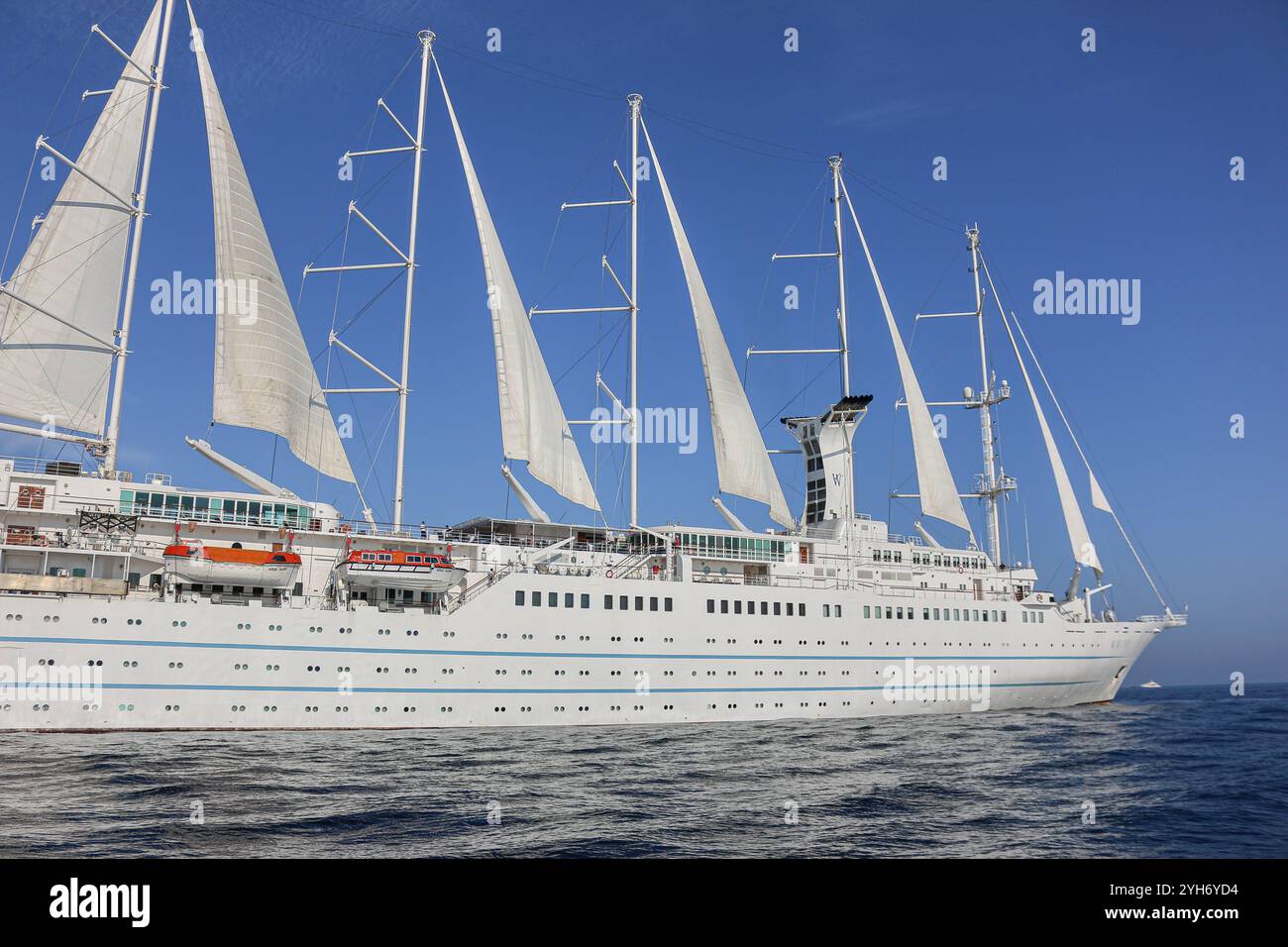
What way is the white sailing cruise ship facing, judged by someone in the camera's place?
facing away from the viewer and to the right of the viewer
